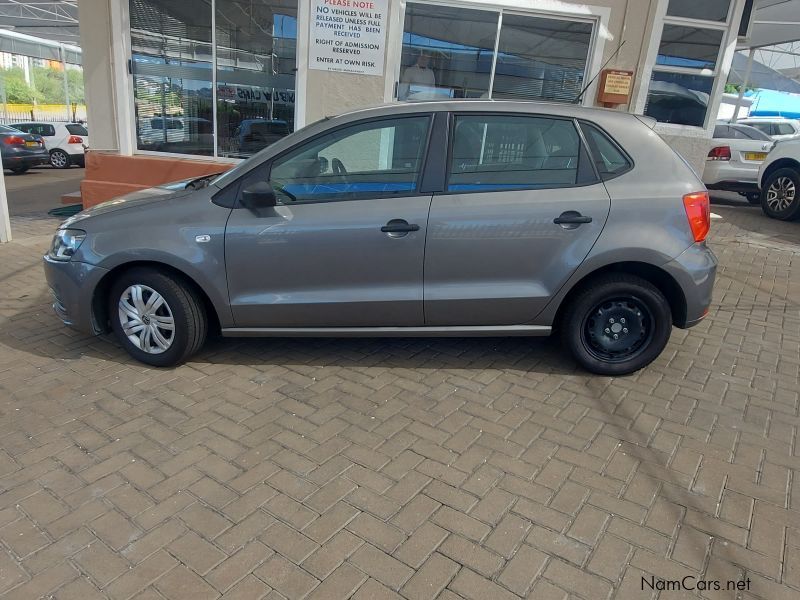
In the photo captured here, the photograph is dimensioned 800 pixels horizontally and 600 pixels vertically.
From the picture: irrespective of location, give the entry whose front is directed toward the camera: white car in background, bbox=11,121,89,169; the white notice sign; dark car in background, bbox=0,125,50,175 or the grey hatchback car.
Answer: the white notice sign

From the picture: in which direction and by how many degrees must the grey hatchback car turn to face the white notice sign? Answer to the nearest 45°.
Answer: approximately 90° to its right

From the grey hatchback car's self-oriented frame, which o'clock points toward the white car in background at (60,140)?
The white car in background is roughly at 2 o'clock from the grey hatchback car.

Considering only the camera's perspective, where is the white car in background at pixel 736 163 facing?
facing away from the viewer

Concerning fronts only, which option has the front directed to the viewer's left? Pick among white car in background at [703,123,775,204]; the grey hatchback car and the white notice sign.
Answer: the grey hatchback car

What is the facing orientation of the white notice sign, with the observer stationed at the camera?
facing the viewer

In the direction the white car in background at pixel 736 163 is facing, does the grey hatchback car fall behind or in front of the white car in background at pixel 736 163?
behind

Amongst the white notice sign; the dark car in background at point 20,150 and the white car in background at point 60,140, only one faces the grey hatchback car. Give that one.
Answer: the white notice sign

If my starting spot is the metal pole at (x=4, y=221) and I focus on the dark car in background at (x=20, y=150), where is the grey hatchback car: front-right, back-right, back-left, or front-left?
back-right

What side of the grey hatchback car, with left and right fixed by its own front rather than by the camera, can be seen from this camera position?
left

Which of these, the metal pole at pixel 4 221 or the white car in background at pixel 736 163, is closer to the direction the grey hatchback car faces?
the metal pole

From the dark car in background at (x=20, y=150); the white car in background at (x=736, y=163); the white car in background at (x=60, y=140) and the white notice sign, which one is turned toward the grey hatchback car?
the white notice sign

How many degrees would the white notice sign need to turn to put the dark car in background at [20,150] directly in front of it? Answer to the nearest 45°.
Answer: approximately 135° to its right

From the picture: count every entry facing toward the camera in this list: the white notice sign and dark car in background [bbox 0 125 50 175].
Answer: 1

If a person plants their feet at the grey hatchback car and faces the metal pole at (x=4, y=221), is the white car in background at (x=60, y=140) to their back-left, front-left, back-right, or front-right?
front-right
